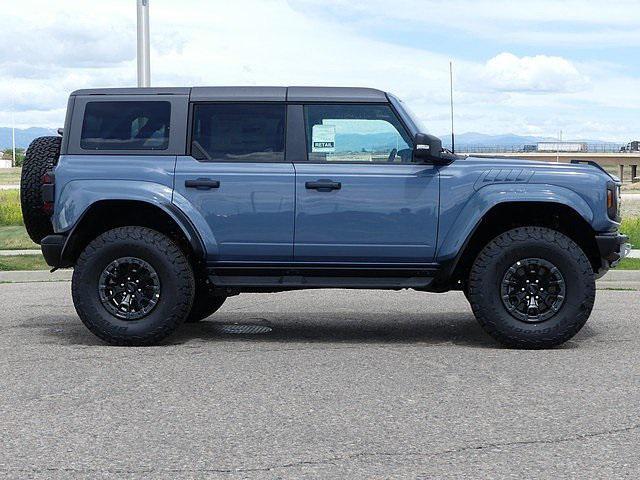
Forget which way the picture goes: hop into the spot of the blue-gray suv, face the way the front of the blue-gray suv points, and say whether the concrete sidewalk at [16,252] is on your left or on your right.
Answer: on your left

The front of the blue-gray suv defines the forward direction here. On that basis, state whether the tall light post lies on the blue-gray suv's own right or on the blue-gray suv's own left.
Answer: on the blue-gray suv's own left

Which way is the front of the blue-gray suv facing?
to the viewer's right
